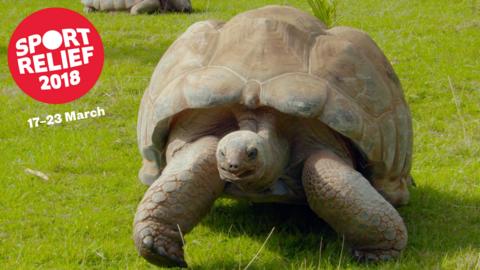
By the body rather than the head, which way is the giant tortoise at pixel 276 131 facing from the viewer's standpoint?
toward the camera

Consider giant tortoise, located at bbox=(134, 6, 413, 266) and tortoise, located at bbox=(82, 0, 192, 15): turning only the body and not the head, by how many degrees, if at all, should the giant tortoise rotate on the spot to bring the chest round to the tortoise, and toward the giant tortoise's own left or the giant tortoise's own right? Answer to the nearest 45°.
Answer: approximately 180°
